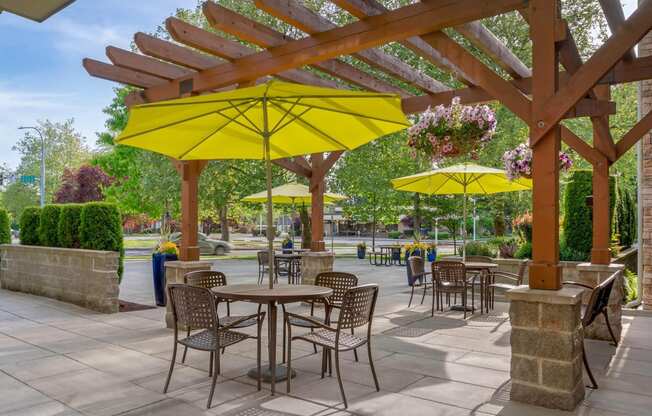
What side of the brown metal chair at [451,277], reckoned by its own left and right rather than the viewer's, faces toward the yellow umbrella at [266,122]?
back

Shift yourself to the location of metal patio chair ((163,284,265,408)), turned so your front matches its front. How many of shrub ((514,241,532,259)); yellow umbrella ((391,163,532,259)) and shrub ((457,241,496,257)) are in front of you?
3

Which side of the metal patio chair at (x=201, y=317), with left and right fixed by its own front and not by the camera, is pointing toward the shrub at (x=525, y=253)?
front

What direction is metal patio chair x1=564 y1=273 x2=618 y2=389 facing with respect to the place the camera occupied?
facing away from the viewer and to the left of the viewer

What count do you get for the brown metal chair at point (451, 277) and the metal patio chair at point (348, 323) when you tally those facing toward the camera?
0

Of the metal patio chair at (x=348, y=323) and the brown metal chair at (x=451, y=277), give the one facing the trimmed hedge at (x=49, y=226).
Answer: the metal patio chair

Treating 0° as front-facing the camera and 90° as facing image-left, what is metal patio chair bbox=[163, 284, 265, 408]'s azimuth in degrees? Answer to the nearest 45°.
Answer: approximately 225°

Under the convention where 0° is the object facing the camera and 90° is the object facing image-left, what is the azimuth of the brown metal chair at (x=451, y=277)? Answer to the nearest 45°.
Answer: approximately 225°
